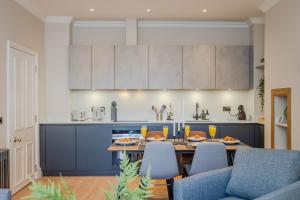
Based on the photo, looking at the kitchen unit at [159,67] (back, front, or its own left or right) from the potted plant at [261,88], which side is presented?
left

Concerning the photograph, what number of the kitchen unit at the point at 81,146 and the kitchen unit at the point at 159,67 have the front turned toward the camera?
2

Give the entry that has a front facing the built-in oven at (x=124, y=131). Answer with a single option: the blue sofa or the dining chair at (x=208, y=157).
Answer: the dining chair

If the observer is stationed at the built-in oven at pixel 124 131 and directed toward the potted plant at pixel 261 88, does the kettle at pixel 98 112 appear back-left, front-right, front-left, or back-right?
back-left

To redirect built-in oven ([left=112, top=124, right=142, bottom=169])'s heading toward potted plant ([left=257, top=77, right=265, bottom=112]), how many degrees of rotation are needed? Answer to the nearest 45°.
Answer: approximately 90° to its left

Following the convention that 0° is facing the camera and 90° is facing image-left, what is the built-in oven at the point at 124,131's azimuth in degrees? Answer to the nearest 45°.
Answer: approximately 0°

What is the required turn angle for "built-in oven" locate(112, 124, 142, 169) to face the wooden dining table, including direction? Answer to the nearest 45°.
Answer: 0° — it already faces it

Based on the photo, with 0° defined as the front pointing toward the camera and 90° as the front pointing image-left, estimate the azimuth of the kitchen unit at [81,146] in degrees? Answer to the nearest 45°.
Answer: approximately 0°

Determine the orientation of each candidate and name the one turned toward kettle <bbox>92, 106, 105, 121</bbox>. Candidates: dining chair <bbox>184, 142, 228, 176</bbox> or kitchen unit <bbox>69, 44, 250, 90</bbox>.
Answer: the dining chair
